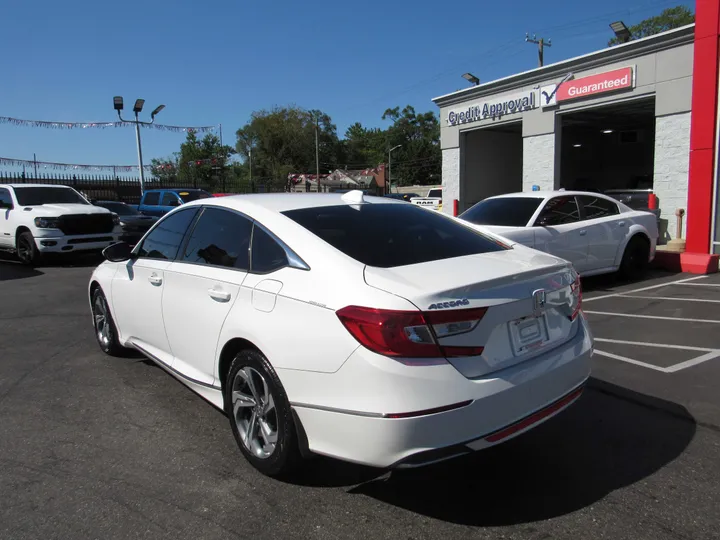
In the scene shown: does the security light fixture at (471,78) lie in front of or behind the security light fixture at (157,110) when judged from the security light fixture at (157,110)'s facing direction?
in front

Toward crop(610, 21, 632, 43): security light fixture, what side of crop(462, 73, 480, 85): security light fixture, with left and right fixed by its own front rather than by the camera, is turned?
left

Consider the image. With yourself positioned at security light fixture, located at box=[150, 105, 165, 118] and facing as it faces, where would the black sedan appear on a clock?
The black sedan is roughly at 3 o'clock from the security light fixture.

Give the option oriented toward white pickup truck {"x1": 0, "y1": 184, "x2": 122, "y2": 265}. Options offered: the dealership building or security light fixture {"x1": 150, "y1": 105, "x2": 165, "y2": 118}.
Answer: the dealership building

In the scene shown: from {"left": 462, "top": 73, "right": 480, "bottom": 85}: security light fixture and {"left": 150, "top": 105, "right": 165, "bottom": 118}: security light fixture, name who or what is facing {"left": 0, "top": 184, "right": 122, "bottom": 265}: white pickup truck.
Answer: {"left": 462, "top": 73, "right": 480, "bottom": 85}: security light fixture

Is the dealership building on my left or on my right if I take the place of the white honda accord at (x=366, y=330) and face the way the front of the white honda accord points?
on my right

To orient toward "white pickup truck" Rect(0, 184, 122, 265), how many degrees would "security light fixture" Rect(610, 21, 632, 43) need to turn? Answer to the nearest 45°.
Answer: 0° — it already faces it

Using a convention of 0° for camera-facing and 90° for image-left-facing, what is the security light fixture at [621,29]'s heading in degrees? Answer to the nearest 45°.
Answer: approximately 45°

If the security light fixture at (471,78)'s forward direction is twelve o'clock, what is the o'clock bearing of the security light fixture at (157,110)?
the security light fixture at (157,110) is roughly at 2 o'clock from the security light fixture at (471,78).

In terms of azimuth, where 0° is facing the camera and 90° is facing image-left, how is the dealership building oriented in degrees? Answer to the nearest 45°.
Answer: approximately 45°

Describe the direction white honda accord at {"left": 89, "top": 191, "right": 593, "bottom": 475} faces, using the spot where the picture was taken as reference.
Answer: facing away from the viewer and to the left of the viewer

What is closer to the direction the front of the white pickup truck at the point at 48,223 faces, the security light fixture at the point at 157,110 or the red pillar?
the red pillar
